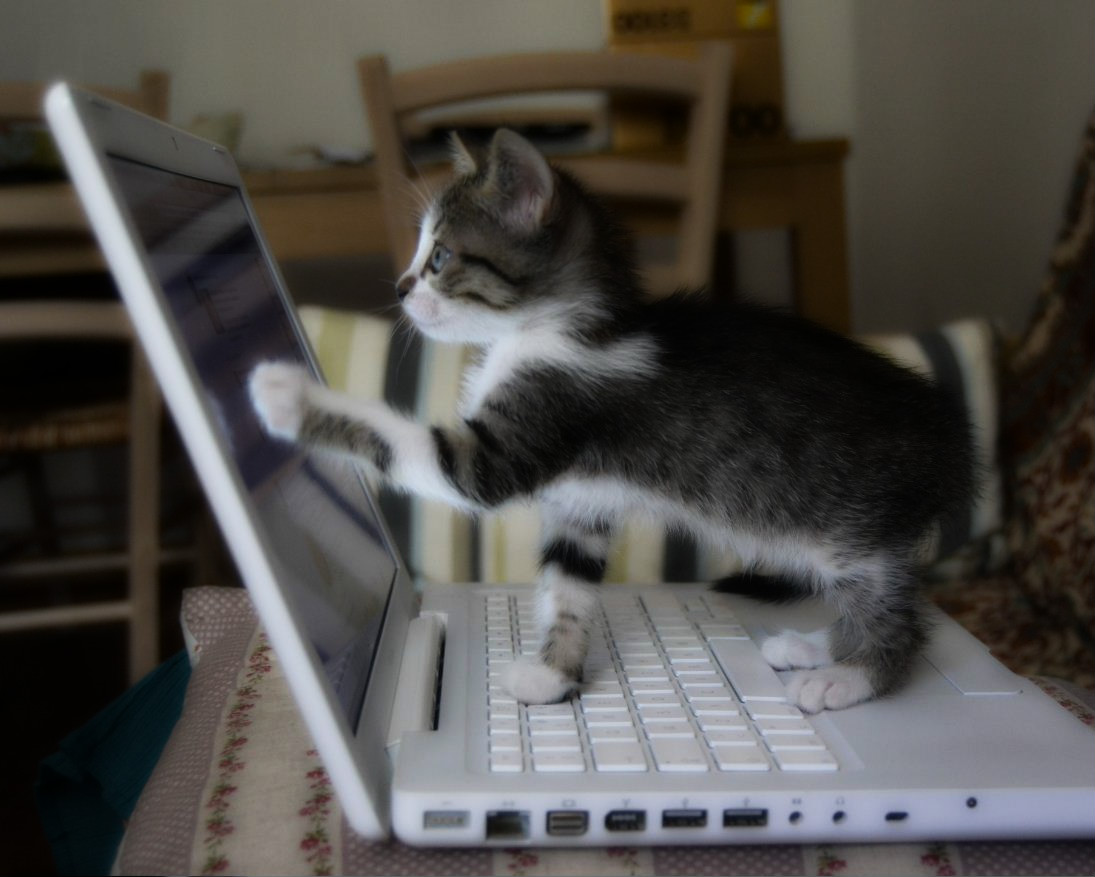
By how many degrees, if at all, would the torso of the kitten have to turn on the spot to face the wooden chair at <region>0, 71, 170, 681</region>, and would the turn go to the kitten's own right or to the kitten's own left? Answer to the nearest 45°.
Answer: approximately 45° to the kitten's own right

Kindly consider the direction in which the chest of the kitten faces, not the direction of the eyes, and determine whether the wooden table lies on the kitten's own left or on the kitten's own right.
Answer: on the kitten's own right

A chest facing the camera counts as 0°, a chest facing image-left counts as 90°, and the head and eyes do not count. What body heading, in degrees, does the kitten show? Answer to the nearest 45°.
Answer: approximately 90°

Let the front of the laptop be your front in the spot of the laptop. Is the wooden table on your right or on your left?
on your left

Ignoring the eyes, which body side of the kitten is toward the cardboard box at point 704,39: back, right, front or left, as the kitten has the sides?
right

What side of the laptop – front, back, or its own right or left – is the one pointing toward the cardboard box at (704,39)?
left

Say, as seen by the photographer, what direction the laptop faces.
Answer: facing to the right of the viewer

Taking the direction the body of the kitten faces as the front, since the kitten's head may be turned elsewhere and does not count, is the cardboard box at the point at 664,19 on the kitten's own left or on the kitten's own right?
on the kitten's own right

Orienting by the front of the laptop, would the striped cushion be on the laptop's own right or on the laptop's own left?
on the laptop's own left
